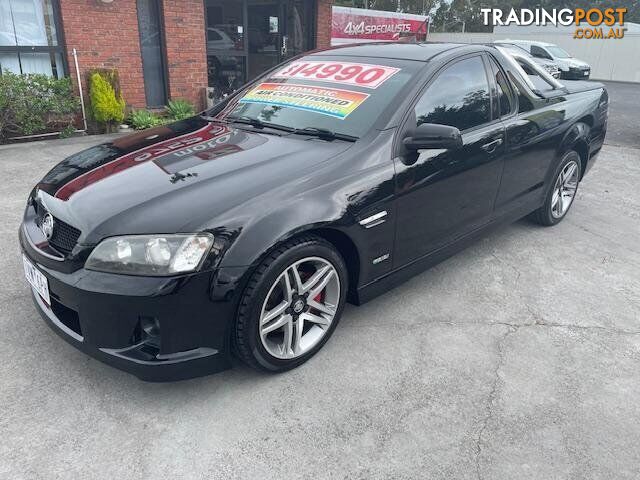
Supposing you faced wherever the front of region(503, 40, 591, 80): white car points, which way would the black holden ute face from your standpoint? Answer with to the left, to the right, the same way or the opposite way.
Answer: to the right

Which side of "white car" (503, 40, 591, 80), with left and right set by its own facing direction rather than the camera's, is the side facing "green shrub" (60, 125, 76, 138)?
right

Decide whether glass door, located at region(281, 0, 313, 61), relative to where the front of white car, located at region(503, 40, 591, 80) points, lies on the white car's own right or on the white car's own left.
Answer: on the white car's own right

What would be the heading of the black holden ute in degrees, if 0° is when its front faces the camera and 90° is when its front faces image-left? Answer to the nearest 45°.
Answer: approximately 45°

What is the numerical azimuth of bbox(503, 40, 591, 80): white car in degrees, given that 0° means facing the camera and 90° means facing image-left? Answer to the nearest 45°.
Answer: approximately 315°

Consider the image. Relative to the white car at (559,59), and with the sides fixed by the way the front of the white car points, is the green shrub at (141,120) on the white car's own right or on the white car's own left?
on the white car's own right

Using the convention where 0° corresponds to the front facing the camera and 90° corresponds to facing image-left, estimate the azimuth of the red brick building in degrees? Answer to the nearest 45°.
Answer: approximately 0°

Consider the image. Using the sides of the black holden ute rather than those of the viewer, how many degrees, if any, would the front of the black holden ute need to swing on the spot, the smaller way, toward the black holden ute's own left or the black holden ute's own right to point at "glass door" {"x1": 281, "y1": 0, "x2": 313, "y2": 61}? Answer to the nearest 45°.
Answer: approximately 135° to the black holden ute's own right

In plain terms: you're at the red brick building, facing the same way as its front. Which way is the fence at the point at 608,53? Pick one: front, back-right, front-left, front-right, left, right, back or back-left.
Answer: back-left

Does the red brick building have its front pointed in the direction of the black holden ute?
yes
